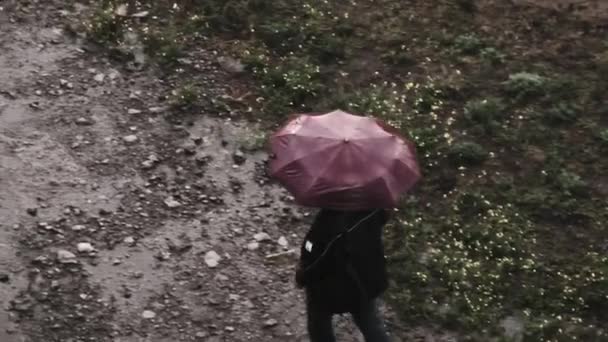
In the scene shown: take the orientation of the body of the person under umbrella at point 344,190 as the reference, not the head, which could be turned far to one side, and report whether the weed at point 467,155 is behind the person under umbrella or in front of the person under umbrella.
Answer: in front

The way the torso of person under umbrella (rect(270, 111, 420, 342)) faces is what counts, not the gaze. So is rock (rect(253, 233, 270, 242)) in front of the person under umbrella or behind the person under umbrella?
in front

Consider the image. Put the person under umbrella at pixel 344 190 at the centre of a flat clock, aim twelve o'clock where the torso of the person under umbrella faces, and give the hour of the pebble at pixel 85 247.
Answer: The pebble is roughly at 10 o'clock from the person under umbrella.

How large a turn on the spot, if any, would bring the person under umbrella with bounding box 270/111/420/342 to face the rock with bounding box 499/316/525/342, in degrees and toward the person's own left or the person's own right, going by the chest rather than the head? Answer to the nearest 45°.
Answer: approximately 45° to the person's own right

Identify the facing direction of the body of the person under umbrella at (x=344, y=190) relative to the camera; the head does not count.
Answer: away from the camera

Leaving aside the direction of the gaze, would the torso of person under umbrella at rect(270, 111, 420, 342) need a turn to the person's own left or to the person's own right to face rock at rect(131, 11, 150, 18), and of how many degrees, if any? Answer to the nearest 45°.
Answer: approximately 45° to the person's own left

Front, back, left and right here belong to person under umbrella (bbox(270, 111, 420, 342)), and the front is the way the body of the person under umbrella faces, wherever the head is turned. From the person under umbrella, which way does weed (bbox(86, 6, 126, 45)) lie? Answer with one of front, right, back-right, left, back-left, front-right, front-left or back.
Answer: front-left

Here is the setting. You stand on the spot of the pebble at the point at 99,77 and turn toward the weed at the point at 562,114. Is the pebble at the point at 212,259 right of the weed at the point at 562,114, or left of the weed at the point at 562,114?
right
